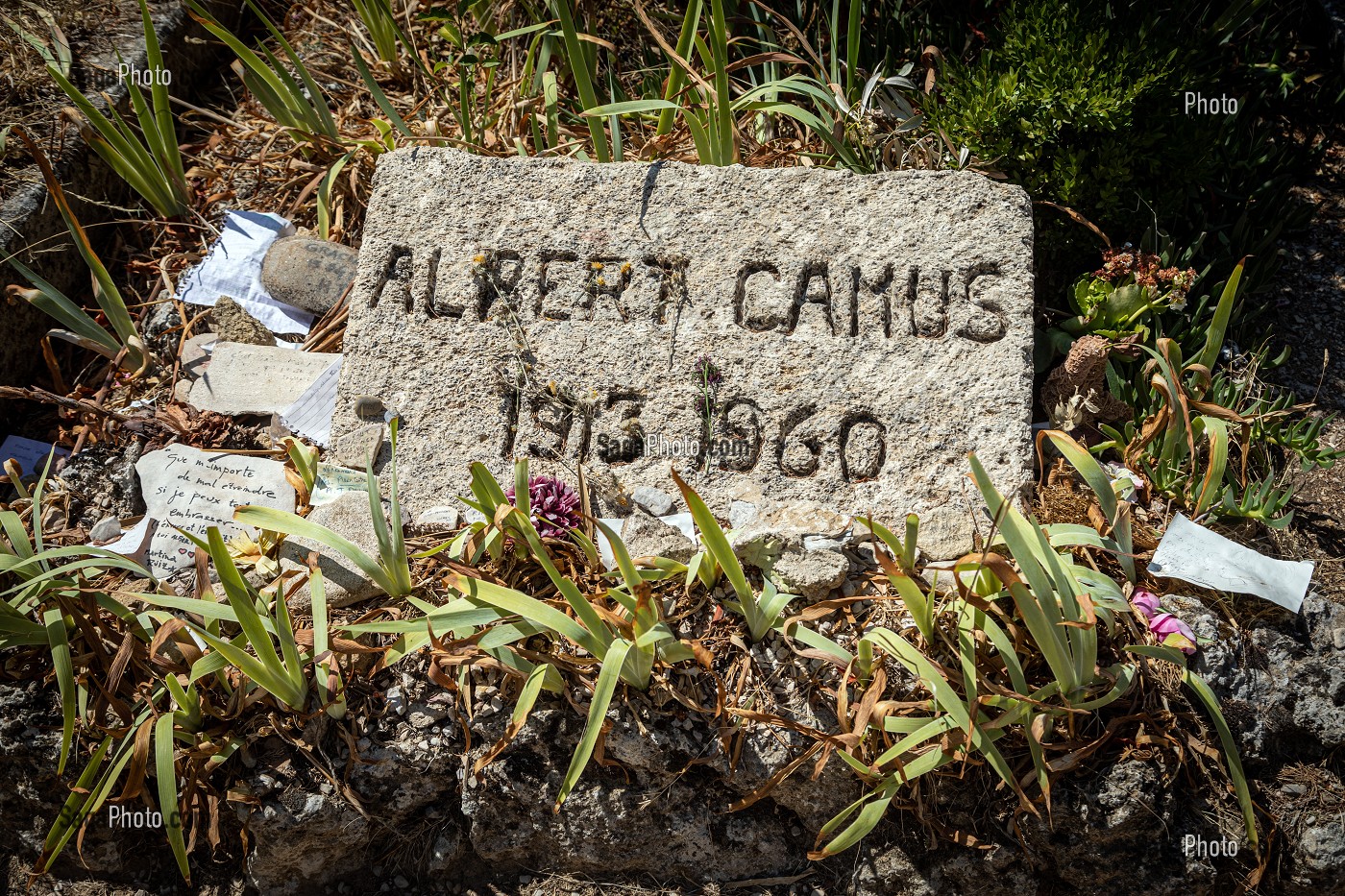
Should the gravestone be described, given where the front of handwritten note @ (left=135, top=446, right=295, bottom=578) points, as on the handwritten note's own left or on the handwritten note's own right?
on the handwritten note's own left

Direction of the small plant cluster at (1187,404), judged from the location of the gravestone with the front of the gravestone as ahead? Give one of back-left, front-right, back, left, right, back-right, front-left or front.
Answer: left

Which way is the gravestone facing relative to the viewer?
toward the camera

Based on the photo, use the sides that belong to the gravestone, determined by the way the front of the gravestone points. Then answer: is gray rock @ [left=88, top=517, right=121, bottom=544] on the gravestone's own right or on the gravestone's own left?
on the gravestone's own right

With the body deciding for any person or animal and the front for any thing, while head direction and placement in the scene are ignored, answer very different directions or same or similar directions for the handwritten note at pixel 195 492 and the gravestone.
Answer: same or similar directions

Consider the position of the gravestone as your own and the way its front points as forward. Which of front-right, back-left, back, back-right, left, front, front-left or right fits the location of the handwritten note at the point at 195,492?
right

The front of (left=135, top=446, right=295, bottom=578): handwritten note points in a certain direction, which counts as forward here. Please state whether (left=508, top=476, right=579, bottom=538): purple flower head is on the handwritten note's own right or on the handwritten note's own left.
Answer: on the handwritten note's own left

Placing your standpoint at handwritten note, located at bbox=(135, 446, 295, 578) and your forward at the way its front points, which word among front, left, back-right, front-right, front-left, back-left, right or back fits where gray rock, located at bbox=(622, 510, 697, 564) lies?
front-left

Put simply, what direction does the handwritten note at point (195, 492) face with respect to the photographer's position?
facing the viewer
